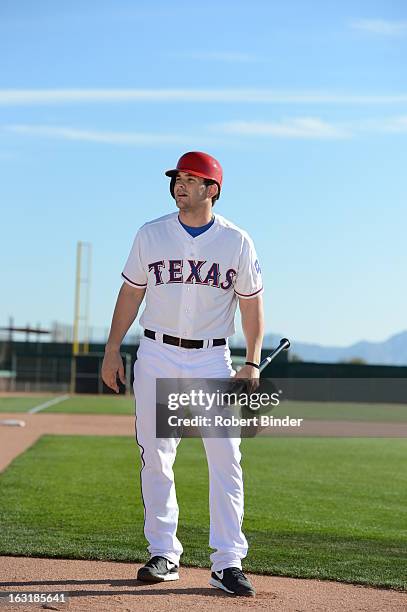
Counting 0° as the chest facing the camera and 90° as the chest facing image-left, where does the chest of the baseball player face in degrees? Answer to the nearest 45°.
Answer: approximately 0°
